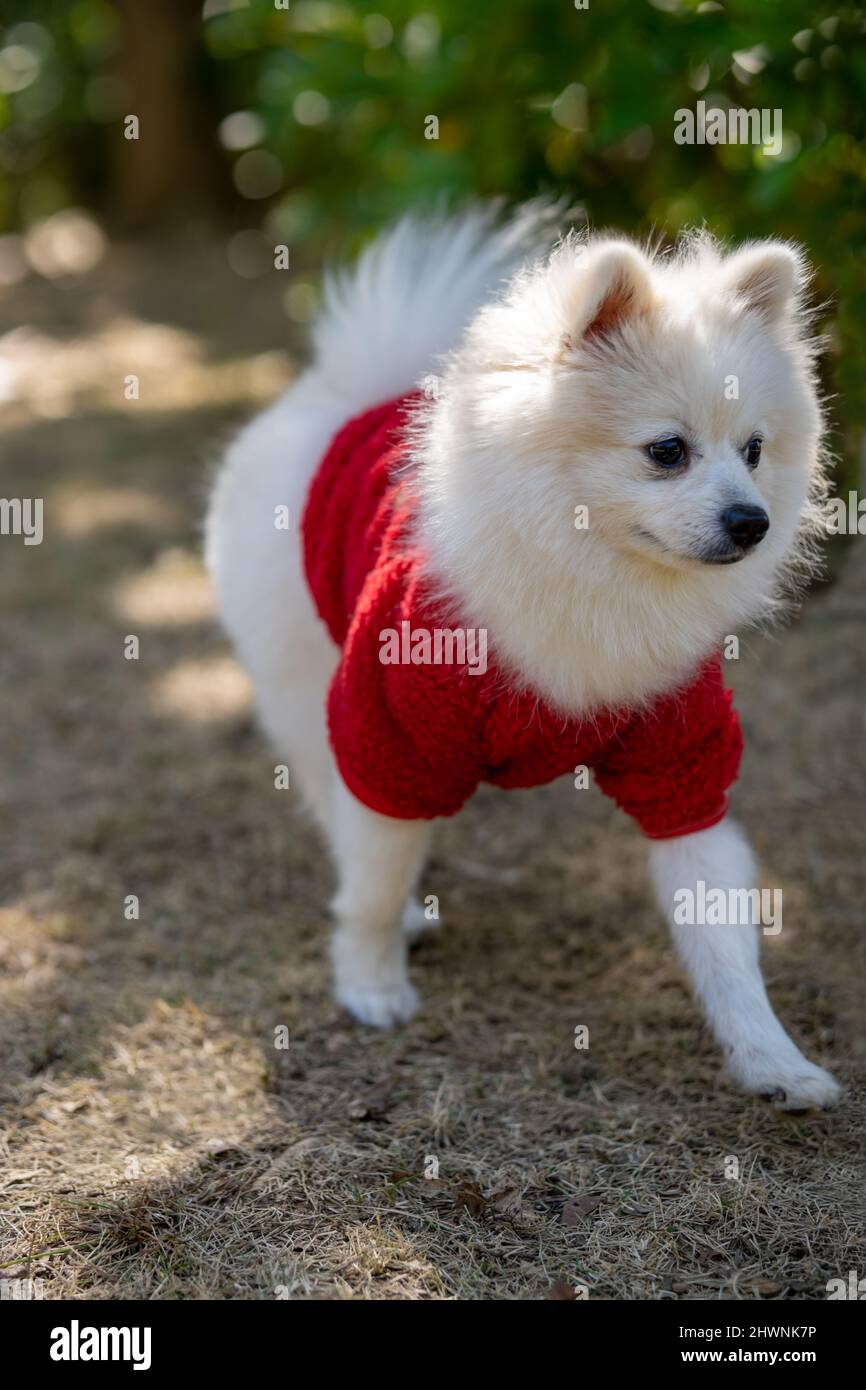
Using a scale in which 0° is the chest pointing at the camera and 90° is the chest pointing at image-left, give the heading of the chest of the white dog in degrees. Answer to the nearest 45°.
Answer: approximately 315°
